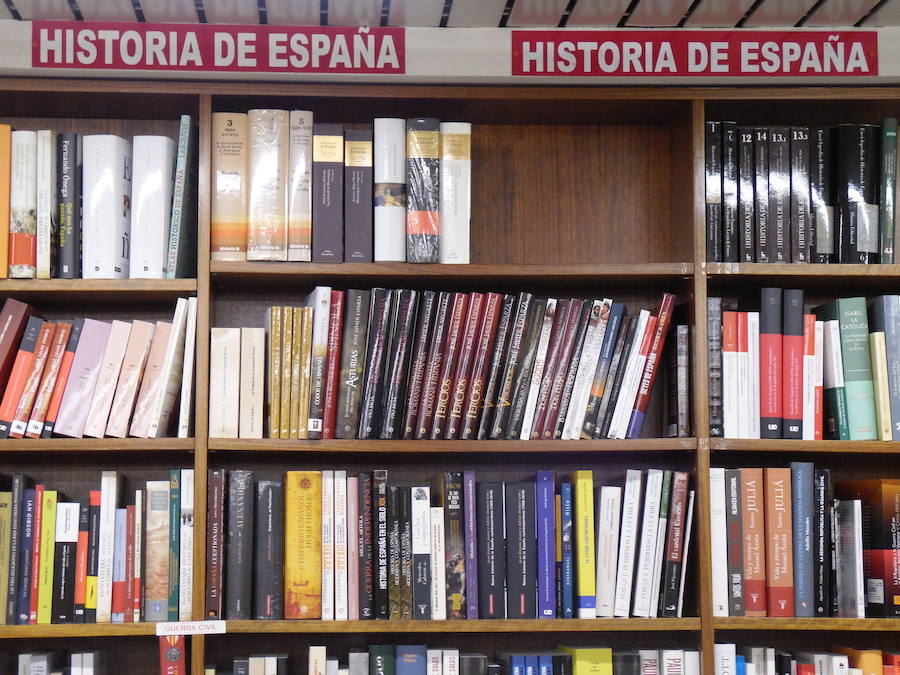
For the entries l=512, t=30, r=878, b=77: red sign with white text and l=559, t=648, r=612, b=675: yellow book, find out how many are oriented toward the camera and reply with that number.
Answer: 2
